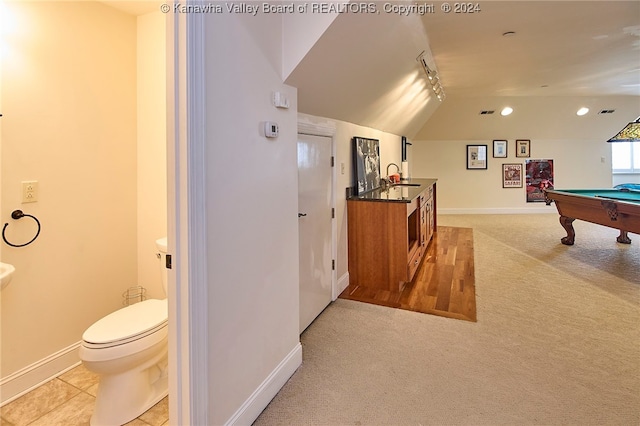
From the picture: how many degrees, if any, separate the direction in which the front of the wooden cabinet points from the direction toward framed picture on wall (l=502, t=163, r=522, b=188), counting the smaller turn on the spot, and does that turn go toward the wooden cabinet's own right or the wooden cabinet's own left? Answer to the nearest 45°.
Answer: approximately 45° to the wooden cabinet's own left

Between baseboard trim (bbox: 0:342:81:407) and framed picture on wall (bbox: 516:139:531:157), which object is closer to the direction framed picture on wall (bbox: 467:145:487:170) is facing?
the baseboard trim

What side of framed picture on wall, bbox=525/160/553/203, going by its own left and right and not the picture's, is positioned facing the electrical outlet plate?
front

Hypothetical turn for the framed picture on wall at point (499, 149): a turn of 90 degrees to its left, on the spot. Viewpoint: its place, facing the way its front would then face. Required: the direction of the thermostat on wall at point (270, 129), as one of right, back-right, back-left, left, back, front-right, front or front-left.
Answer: right

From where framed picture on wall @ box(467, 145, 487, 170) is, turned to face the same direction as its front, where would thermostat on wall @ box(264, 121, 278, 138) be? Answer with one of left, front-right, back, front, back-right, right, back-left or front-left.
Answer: front

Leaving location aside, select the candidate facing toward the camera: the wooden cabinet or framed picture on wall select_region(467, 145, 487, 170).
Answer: the framed picture on wall

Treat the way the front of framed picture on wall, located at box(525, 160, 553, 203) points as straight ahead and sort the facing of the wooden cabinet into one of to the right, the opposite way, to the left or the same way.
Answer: to the left

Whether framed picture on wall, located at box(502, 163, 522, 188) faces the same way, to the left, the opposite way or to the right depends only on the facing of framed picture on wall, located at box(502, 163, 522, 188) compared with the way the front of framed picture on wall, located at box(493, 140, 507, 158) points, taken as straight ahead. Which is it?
the same way

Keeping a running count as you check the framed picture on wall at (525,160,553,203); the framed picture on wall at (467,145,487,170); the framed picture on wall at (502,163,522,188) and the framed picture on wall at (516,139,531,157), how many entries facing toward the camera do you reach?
4

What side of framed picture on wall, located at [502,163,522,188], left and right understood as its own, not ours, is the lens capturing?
front

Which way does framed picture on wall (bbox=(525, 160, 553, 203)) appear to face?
toward the camera

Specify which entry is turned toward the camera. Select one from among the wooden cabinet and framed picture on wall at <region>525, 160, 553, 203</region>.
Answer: the framed picture on wall

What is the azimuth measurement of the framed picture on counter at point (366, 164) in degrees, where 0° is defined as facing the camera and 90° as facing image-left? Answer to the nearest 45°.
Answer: approximately 315°

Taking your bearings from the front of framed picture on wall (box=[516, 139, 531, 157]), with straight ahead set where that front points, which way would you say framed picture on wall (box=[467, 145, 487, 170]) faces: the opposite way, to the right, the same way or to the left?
the same way

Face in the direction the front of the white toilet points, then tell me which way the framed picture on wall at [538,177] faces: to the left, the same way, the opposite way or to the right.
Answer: the same way

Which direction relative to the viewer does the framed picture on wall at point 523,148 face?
toward the camera

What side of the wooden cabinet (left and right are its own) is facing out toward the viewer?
right

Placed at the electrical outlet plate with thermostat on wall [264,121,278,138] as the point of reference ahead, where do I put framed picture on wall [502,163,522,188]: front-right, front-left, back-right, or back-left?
front-left

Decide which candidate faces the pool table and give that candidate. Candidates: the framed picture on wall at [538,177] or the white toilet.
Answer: the framed picture on wall

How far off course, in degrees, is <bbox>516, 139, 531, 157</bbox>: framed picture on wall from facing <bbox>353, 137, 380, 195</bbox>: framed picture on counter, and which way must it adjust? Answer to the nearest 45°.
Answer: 0° — it already faces it
